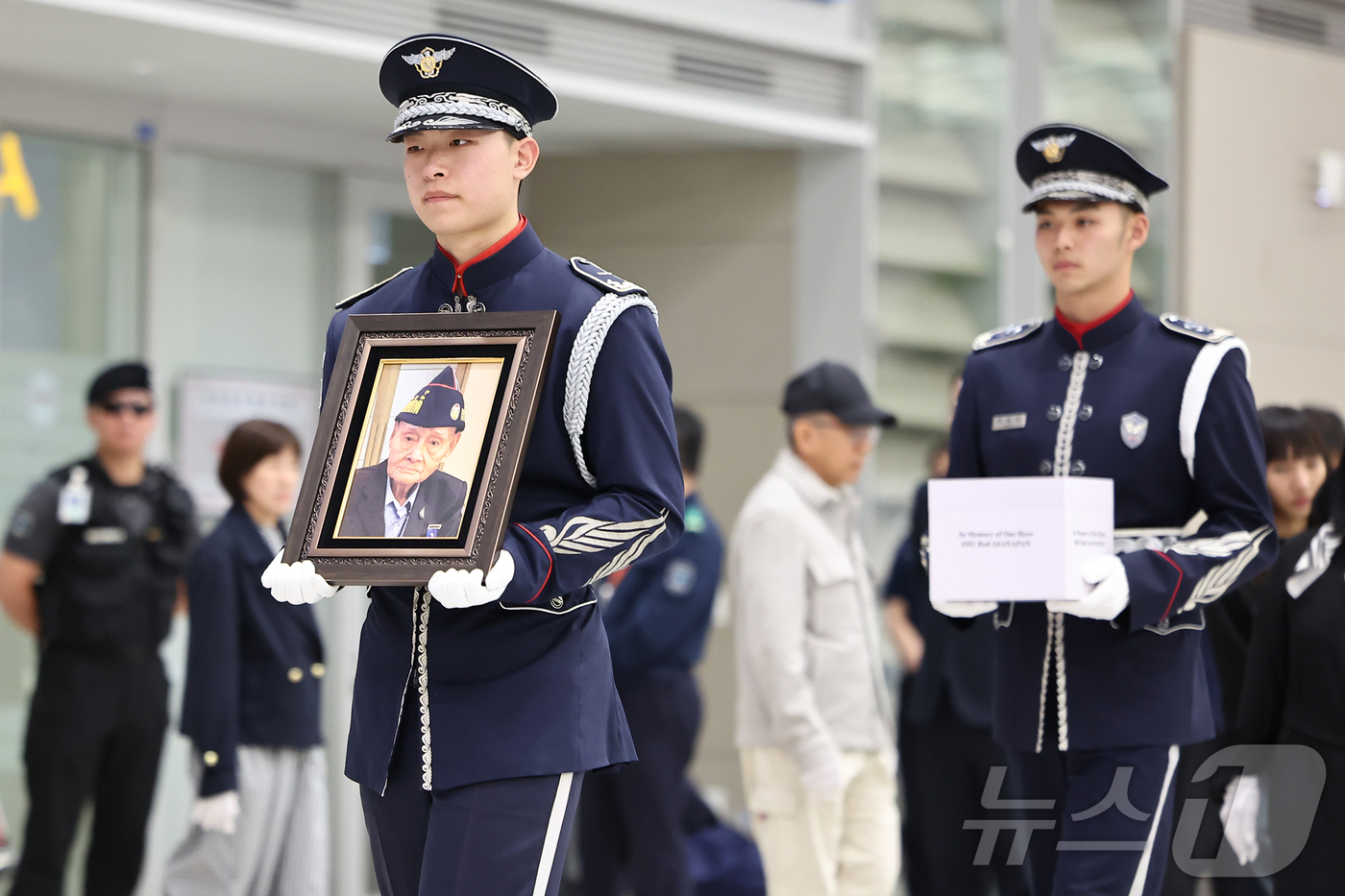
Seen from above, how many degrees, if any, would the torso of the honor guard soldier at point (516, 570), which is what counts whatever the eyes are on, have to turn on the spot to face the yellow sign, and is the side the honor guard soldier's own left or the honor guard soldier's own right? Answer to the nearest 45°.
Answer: approximately 90° to the honor guard soldier's own right

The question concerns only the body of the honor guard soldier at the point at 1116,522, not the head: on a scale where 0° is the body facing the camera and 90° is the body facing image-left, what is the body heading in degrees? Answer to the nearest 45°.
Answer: approximately 45°

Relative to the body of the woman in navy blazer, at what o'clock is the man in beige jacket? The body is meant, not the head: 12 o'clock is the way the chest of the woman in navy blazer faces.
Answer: The man in beige jacket is roughly at 11 o'clock from the woman in navy blazer.

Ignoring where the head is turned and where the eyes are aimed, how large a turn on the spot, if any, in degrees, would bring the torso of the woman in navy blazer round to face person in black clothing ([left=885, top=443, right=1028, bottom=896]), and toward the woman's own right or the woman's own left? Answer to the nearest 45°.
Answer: approximately 45° to the woman's own left

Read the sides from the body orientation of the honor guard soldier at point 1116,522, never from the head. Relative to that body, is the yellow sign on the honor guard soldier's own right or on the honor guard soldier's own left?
on the honor guard soldier's own right

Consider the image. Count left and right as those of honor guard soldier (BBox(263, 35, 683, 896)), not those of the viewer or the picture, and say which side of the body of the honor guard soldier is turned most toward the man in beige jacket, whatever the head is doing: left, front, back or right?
back

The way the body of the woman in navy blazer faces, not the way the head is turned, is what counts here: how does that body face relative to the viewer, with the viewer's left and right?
facing the viewer and to the right of the viewer

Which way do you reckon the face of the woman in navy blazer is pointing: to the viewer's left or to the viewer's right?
to the viewer's right

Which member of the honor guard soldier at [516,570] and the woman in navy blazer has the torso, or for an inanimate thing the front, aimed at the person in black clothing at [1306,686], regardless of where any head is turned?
the woman in navy blazer

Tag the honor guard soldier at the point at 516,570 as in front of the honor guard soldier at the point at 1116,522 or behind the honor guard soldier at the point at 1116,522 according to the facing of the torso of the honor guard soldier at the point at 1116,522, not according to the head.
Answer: in front

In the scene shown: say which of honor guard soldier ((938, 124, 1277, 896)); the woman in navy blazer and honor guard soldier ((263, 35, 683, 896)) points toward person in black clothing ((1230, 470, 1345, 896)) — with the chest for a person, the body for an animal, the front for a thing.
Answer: the woman in navy blazer

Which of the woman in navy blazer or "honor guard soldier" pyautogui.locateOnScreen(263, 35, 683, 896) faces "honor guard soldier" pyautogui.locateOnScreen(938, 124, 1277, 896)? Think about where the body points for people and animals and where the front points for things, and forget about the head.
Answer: the woman in navy blazer

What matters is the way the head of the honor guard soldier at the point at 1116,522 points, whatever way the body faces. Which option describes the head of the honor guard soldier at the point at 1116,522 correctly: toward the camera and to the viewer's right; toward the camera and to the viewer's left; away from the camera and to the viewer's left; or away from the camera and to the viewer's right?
toward the camera and to the viewer's left

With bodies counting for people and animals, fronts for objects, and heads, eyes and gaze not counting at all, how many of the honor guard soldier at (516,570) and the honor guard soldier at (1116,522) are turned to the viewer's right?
0
